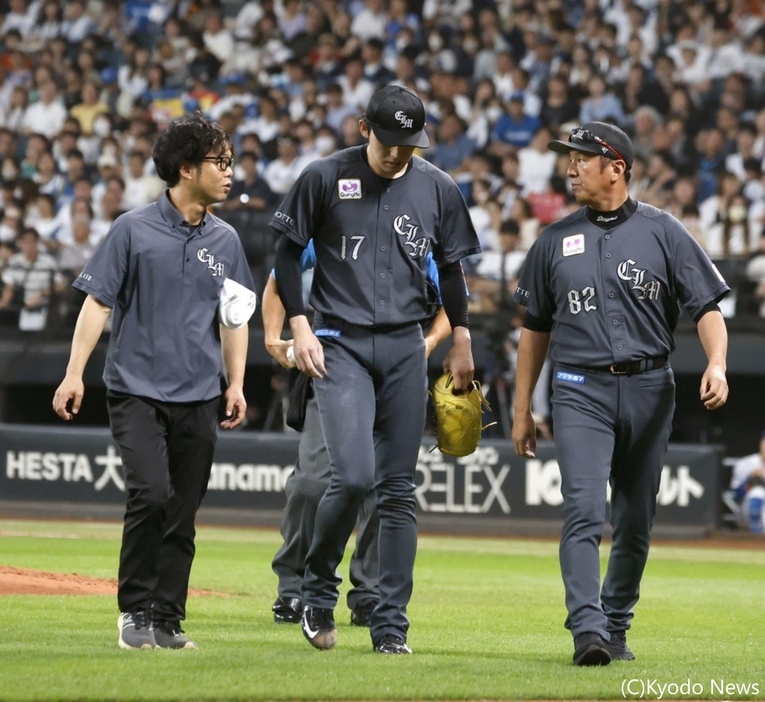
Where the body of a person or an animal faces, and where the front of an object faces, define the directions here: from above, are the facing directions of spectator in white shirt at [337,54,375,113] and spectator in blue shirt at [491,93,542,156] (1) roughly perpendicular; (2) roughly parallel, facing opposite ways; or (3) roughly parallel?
roughly parallel

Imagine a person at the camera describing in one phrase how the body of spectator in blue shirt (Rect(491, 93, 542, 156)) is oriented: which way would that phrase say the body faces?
toward the camera

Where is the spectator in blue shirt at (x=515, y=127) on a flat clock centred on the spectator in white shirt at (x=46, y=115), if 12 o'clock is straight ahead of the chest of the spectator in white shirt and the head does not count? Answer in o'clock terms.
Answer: The spectator in blue shirt is roughly at 10 o'clock from the spectator in white shirt.

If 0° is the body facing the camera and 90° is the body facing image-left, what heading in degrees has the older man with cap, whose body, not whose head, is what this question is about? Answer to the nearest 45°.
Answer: approximately 0°

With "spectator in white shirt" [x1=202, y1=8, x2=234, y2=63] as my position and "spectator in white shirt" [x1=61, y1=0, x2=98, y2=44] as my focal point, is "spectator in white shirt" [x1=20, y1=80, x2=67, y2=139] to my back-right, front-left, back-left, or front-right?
front-left

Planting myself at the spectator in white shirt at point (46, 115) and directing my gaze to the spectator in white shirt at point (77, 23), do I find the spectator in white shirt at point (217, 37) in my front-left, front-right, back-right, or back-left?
front-right

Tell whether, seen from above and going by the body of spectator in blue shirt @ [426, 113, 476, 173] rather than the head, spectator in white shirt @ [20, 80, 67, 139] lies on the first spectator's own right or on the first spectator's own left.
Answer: on the first spectator's own right

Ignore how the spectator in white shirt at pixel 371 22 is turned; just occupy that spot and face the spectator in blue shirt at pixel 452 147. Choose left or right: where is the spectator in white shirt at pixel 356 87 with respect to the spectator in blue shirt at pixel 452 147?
right

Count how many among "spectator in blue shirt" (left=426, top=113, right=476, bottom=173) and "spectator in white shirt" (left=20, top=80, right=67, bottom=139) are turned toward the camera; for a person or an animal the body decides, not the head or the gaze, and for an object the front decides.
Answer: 2

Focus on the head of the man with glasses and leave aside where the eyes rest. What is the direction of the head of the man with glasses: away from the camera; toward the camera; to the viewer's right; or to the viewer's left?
to the viewer's right

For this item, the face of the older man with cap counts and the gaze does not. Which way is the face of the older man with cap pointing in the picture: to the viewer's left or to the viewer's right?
to the viewer's left

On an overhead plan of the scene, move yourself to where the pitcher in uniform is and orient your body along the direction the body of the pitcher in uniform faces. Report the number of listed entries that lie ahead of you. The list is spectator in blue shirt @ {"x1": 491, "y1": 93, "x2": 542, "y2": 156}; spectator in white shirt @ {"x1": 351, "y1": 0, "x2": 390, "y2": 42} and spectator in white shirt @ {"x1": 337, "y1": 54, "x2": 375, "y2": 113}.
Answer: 0

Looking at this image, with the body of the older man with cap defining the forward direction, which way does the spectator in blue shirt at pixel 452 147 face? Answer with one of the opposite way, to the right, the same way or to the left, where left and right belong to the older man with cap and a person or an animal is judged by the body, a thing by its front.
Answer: the same way

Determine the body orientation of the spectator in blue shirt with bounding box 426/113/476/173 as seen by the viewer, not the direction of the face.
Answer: toward the camera

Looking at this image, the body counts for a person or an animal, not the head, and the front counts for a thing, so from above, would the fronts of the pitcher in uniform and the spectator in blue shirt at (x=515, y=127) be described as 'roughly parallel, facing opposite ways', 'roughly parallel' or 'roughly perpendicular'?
roughly parallel

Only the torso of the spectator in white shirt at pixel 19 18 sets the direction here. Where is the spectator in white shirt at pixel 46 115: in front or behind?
in front

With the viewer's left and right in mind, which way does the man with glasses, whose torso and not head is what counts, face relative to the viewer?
facing the viewer and to the right of the viewer

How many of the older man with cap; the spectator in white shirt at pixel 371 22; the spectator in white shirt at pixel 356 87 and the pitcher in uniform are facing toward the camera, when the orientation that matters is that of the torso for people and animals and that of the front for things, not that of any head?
4
